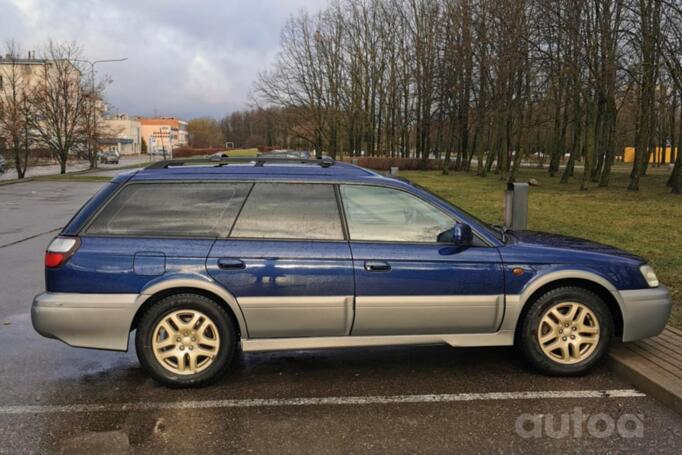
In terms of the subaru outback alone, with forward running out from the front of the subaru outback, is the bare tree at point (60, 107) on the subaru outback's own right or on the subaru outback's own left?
on the subaru outback's own left

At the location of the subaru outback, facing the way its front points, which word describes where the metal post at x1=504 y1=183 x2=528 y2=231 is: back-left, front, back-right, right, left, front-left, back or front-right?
front-left

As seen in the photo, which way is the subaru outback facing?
to the viewer's right

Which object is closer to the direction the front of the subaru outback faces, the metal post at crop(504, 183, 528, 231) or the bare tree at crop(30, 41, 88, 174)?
the metal post

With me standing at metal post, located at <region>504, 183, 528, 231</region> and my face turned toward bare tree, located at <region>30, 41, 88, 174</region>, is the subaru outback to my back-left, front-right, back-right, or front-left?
back-left

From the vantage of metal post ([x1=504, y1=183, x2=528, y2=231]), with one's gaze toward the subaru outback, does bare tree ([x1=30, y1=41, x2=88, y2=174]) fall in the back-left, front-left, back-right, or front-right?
back-right
